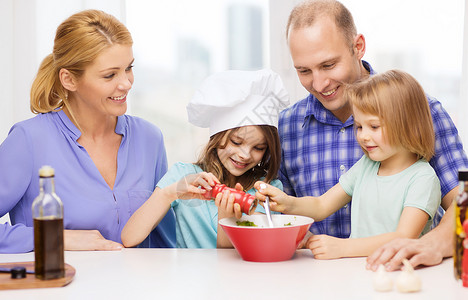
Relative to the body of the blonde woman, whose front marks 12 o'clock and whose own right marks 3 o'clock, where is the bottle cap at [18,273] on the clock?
The bottle cap is roughly at 2 o'clock from the blonde woman.

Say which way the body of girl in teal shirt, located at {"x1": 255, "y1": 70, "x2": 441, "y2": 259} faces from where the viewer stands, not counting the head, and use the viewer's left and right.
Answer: facing the viewer and to the left of the viewer

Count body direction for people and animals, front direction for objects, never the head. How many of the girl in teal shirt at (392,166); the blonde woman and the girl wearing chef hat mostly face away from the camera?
0

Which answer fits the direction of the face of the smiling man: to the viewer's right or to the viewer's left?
to the viewer's left

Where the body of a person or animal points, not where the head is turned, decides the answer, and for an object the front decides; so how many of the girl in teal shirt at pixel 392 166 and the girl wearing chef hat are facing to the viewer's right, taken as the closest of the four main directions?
0

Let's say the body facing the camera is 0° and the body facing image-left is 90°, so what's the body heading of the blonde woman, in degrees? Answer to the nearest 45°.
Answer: approximately 315°

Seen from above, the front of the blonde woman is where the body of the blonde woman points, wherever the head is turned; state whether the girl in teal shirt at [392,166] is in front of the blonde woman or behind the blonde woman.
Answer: in front

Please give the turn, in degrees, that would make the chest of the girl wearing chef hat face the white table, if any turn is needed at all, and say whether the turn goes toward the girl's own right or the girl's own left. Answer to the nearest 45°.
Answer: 0° — they already face it

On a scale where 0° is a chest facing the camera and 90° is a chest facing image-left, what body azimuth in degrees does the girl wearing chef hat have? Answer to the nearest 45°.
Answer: approximately 0°

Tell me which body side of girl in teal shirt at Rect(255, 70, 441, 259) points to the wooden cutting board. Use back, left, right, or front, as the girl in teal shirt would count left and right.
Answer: front

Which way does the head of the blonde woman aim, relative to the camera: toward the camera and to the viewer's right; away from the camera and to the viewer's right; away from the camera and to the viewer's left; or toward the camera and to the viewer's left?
toward the camera and to the viewer's right

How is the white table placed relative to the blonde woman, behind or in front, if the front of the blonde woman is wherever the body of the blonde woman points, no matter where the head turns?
in front

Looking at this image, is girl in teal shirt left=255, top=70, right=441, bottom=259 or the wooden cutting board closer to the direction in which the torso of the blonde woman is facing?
the girl in teal shirt

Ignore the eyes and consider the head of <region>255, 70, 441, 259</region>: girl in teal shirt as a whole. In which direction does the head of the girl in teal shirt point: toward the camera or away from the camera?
toward the camera
